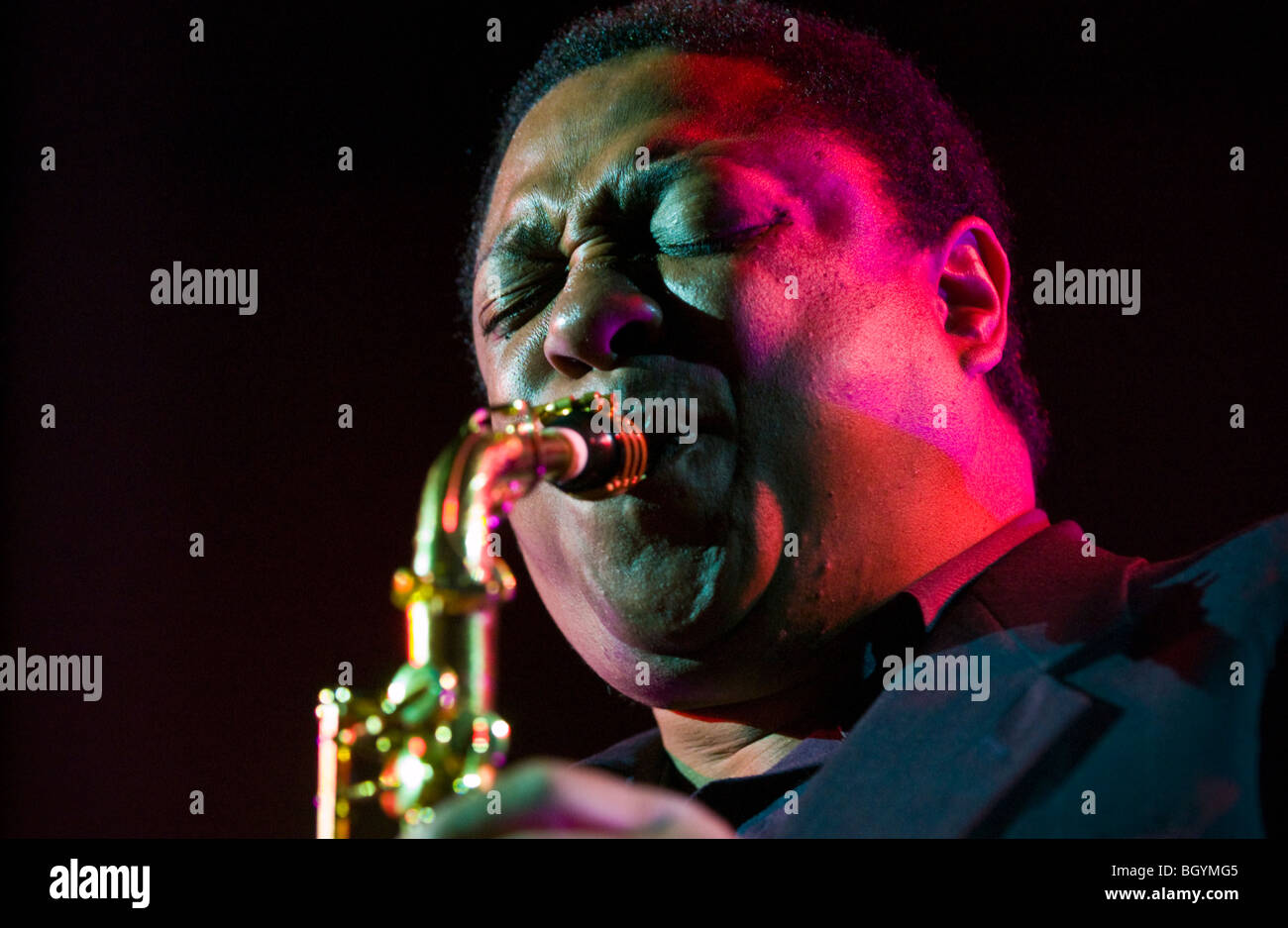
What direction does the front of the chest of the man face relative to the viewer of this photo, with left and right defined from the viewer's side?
facing the viewer and to the left of the viewer

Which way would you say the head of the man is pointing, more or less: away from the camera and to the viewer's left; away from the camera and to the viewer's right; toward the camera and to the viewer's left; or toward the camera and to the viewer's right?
toward the camera and to the viewer's left
